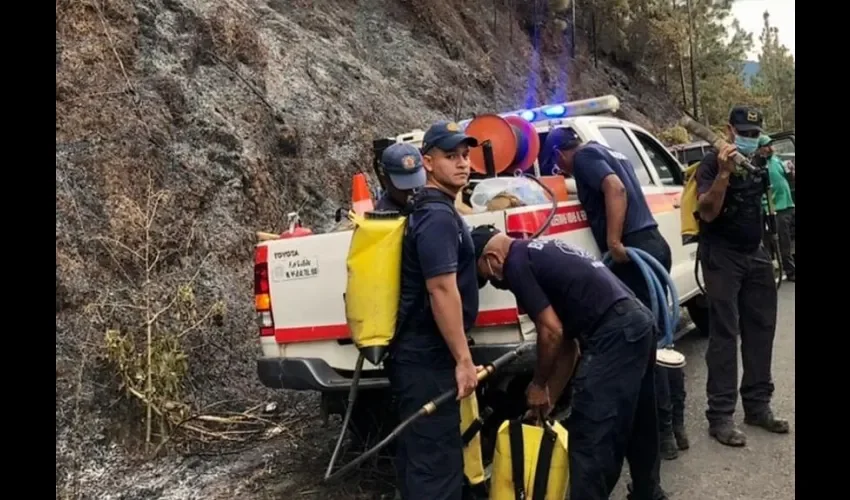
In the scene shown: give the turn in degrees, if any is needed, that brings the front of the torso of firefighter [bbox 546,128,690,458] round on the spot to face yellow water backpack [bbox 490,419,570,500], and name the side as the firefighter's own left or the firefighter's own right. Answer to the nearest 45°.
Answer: approximately 135° to the firefighter's own left

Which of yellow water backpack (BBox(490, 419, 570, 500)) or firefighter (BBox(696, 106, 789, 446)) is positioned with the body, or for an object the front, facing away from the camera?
the yellow water backpack

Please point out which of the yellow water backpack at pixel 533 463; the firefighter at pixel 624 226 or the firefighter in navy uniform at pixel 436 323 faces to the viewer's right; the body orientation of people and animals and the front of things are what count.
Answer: the firefighter in navy uniform

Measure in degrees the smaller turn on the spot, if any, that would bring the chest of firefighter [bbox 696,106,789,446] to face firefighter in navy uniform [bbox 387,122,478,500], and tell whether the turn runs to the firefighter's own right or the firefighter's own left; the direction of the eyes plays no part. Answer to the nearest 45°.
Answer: approximately 90° to the firefighter's own right

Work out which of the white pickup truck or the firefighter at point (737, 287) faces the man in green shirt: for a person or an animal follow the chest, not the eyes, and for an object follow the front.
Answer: the white pickup truck

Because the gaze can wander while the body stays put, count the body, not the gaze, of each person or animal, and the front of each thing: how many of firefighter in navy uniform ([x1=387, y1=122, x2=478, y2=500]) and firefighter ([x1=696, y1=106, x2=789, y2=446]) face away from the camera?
0

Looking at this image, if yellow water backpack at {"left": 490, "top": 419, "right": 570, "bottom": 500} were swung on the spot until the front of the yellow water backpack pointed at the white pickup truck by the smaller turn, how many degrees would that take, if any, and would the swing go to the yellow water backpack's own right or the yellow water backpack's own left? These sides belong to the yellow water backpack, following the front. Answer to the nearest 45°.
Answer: approximately 45° to the yellow water backpack's own left

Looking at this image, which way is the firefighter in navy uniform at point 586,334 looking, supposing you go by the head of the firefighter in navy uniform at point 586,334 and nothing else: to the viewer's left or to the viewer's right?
to the viewer's left

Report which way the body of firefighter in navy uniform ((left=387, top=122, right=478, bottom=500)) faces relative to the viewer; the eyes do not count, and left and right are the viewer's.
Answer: facing to the right of the viewer
